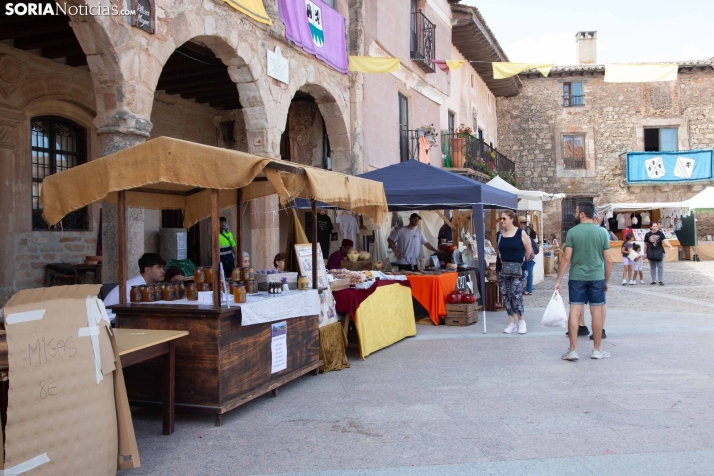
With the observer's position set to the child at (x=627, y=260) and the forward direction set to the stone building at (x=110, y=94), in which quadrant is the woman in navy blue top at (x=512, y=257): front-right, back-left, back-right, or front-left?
front-left

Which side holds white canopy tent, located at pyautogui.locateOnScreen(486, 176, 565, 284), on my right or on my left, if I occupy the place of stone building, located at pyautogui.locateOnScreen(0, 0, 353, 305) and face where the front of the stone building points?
on my left

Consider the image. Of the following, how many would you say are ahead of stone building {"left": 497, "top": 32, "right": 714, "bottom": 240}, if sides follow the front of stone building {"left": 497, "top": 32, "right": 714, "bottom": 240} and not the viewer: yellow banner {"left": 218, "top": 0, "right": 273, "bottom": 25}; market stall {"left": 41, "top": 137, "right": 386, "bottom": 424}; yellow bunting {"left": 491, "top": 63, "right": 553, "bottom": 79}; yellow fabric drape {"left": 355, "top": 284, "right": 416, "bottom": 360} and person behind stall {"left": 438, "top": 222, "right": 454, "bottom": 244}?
5

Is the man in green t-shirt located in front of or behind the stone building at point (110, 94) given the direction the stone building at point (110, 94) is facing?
in front

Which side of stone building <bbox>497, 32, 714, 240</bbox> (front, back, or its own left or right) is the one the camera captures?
front

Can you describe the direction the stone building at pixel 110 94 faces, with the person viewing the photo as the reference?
facing the viewer and to the right of the viewer

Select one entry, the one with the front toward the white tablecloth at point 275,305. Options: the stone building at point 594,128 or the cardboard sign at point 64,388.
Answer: the stone building

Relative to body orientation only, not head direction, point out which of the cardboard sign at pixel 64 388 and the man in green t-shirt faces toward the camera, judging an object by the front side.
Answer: the cardboard sign

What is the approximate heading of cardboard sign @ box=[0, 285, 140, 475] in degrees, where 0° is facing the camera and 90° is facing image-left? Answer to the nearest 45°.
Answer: approximately 0°

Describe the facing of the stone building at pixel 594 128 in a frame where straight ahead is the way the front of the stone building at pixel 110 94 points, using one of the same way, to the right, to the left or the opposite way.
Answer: to the right

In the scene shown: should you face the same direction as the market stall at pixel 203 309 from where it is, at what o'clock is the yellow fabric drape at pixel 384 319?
The yellow fabric drape is roughly at 9 o'clock from the market stall.

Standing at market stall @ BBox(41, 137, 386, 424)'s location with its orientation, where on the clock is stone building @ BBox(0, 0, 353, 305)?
The stone building is roughly at 7 o'clock from the market stall.

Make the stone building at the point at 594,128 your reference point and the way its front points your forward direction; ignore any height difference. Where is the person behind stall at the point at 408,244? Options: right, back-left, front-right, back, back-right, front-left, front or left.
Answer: front
